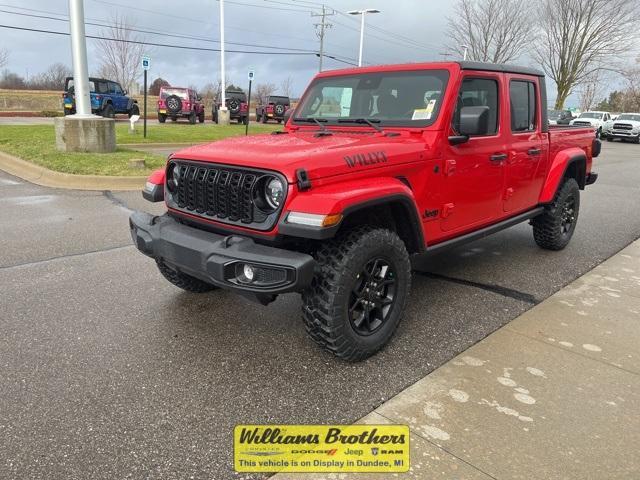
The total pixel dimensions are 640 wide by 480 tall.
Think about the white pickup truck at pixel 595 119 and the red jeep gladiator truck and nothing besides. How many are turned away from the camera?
0

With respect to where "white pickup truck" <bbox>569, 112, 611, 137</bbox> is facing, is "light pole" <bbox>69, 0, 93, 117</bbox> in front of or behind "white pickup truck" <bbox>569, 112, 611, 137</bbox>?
in front

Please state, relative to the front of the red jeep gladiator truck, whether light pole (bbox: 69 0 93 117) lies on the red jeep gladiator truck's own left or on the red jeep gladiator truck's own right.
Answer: on the red jeep gladiator truck's own right

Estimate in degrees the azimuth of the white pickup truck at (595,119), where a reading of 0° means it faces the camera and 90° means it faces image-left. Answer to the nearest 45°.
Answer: approximately 45°

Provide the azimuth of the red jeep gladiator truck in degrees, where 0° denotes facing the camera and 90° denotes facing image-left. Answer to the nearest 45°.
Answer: approximately 45°

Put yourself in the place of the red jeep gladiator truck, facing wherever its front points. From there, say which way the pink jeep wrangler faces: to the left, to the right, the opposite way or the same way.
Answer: the opposite way

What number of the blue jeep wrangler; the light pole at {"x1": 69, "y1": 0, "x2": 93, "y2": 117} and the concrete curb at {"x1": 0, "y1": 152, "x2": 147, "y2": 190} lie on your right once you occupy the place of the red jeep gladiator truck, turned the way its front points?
3

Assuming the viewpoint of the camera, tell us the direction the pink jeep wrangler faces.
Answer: facing away from the viewer and to the right of the viewer
